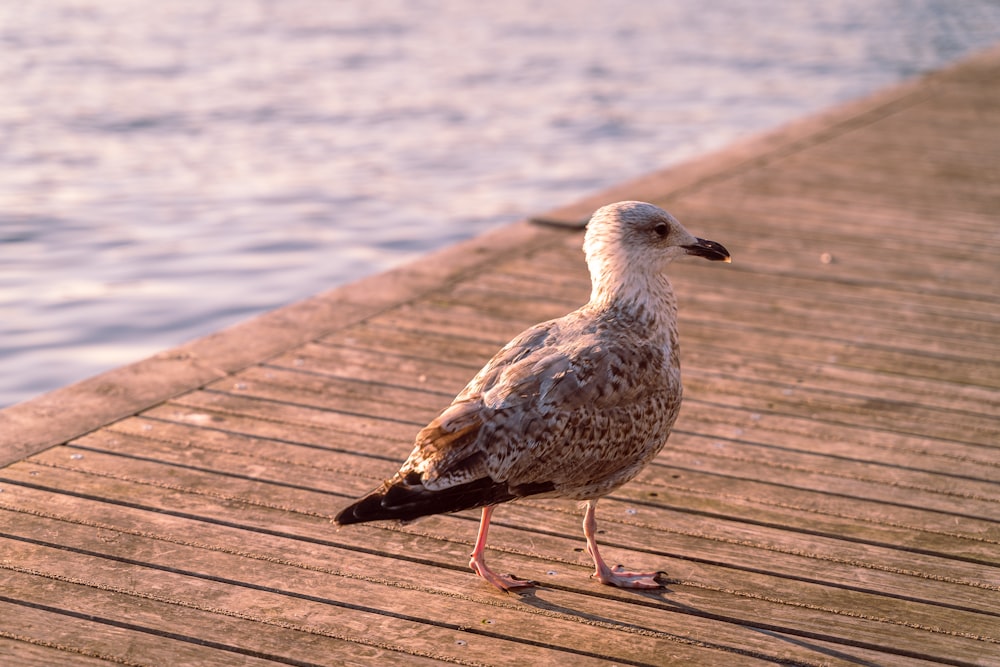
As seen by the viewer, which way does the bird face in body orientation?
to the viewer's right
